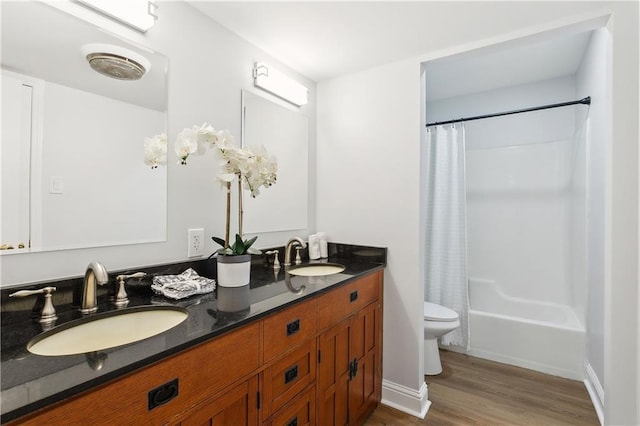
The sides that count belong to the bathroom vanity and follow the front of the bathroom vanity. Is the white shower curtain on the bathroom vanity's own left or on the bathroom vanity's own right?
on the bathroom vanity's own left

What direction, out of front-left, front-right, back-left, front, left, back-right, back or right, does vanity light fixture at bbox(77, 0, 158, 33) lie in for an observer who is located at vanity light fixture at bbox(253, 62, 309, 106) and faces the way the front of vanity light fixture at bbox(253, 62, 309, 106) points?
right

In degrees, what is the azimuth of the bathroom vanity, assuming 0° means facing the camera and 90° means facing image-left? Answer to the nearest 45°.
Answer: approximately 315°

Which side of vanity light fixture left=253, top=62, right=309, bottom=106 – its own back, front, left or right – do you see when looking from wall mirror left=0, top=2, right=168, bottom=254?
right

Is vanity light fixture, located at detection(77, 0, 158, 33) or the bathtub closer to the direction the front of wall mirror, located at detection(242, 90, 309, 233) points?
the bathtub

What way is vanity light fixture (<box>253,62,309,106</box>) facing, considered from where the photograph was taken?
facing the viewer and to the right of the viewer

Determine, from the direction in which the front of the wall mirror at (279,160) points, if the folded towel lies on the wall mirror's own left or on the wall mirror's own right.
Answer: on the wall mirror's own right

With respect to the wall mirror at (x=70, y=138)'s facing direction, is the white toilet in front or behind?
in front

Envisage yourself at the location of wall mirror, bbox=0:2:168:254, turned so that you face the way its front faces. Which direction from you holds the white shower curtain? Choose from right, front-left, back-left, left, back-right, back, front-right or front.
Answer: front-left

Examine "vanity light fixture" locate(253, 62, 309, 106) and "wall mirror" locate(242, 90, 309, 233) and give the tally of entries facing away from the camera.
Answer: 0
